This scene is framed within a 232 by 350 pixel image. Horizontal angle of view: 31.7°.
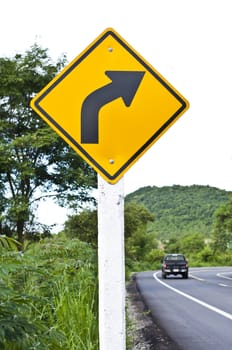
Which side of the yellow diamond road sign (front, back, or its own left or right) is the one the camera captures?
front

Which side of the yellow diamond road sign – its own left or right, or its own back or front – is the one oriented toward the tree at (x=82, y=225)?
back

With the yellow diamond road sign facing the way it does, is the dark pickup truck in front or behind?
behind
